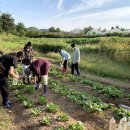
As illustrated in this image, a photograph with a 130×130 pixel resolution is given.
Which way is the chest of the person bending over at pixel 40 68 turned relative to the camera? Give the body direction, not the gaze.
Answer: to the viewer's left

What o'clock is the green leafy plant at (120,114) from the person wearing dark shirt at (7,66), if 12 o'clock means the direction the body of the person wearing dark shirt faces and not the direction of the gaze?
The green leafy plant is roughly at 1 o'clock from the person wearing dark shirt.

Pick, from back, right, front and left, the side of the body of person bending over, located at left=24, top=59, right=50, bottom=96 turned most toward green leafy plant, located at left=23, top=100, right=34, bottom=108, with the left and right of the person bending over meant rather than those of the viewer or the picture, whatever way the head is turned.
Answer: left

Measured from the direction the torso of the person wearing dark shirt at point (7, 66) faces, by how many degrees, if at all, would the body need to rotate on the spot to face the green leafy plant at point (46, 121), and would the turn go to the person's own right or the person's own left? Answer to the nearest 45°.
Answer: approximately 45° to the person's own right

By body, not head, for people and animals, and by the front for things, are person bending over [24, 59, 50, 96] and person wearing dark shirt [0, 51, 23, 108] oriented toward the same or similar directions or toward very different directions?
very different directions

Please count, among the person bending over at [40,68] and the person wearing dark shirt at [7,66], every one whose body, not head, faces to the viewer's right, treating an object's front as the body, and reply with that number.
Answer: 1

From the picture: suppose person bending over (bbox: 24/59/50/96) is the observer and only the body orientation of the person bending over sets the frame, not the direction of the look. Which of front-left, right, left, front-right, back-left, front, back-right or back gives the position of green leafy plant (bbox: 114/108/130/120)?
back-left

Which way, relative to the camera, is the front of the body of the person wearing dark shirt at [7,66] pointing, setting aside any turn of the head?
to the viewer's right

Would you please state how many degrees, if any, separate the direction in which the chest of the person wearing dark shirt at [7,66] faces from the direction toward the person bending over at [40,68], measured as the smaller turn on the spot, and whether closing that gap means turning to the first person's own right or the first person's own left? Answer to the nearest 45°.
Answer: approximately 45° to the first person's own left

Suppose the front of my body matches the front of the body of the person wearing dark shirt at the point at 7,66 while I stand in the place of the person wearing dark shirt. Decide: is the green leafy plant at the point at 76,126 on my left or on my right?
on my right
